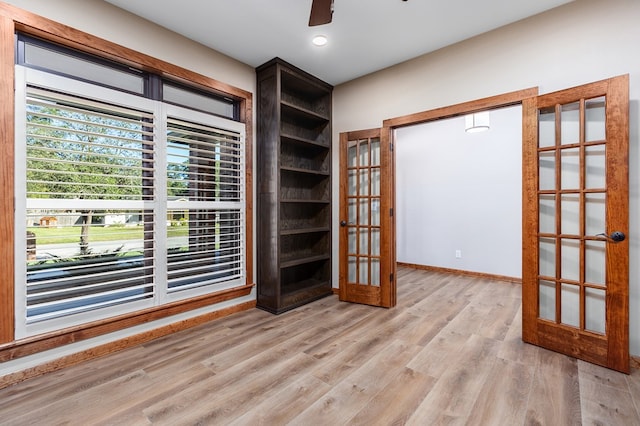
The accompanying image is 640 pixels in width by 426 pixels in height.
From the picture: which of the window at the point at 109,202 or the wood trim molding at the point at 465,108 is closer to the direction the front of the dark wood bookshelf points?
the wood trim molding

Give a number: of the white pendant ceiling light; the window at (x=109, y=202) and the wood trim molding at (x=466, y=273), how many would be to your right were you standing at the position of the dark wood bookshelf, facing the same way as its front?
1

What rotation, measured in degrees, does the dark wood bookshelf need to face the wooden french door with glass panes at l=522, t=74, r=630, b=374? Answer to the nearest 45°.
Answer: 0° — it already faces it

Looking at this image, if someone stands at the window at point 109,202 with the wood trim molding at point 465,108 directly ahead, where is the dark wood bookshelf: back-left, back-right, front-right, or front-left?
front-left

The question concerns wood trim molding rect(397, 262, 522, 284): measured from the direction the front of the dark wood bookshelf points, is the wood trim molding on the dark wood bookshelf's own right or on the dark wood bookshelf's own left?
on the dark wood bookshelf's own left

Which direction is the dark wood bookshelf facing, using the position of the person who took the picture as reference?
facing the viewer and to the right of the viewer

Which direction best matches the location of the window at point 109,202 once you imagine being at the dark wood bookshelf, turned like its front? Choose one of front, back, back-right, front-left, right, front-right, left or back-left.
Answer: right

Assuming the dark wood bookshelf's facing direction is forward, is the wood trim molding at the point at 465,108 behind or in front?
in front

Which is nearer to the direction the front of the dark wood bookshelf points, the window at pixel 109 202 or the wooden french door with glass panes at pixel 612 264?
the wooden french door with glass panes

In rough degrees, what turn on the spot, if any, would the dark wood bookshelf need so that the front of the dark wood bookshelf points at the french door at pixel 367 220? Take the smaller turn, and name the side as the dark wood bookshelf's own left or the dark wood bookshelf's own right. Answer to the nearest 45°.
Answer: approximately 45° to the dark wood bookshelf's own left

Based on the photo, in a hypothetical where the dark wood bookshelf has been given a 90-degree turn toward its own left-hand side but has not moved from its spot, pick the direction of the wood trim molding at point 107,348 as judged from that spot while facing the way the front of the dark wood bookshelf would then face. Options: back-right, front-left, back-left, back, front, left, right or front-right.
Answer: back
